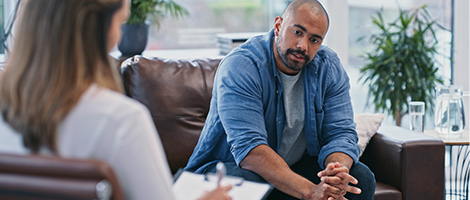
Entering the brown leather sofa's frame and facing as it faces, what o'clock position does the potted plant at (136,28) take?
The potted plant is roughly at 5 o'clock from the brown leather sofa.

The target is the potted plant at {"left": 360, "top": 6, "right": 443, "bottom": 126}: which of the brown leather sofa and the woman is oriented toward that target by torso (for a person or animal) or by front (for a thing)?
the woman

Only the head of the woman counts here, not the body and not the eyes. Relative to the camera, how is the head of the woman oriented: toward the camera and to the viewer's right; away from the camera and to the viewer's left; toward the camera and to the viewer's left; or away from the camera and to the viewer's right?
away from the camera and to the viewer's right

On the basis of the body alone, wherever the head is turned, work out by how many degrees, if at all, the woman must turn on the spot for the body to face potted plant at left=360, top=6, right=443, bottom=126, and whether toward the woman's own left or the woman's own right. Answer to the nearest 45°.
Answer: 0° — they already face it

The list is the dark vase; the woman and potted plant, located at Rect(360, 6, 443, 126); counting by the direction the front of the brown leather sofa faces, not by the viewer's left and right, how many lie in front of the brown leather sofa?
1

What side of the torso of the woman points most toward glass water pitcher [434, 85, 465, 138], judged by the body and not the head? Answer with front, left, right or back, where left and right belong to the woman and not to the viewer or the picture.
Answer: front

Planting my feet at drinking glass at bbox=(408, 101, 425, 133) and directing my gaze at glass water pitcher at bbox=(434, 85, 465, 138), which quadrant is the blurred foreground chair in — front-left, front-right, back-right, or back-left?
back-right

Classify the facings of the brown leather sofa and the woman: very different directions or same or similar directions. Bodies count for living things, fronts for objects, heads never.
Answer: very different directions

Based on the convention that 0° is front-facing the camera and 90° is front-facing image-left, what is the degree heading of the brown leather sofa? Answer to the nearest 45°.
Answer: approximately 0°

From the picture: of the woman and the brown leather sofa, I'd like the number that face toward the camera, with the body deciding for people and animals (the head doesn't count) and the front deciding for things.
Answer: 1

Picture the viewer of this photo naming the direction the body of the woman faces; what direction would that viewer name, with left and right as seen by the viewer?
facing away from the viewer and to the right of the viewer

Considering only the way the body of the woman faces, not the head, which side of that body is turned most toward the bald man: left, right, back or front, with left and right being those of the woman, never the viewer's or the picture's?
front
